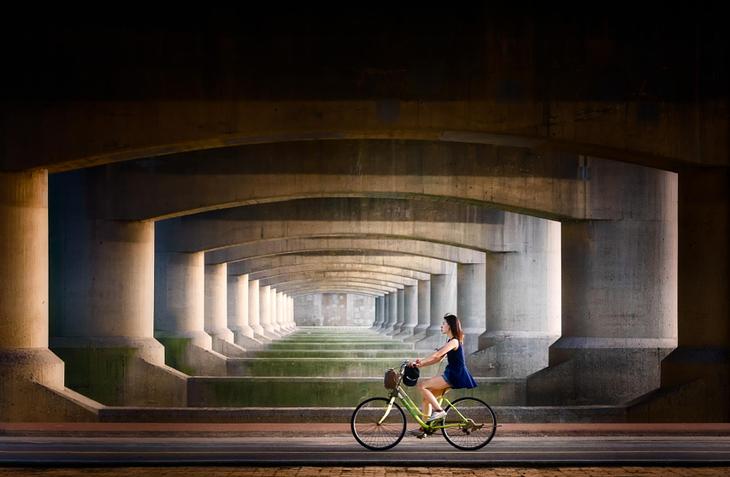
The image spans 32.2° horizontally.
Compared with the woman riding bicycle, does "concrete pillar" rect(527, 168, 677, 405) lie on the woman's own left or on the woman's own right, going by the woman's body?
on the woman's own right

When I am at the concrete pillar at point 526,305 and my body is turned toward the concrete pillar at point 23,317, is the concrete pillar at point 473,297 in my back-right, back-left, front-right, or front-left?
back-right

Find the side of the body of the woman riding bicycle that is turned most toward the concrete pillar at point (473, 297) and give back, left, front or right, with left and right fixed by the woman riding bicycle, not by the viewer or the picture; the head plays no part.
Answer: right

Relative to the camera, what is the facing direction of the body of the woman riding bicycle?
to the viewer's left

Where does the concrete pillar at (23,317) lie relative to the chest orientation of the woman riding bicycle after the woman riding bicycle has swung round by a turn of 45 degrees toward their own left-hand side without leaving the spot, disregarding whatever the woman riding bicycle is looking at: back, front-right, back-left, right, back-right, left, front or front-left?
right

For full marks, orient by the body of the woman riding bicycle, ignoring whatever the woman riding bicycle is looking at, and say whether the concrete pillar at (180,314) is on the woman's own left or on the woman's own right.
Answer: on the woman's own right

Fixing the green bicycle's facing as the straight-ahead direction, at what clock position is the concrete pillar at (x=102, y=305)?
The concrete pillar is roughly at 2 o'clock from the green bicycle.

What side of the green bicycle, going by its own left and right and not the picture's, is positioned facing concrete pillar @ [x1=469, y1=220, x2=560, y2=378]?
right

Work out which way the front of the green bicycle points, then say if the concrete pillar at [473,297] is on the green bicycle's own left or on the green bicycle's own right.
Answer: on the green bicycle's own right

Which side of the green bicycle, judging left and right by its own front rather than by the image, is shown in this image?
left

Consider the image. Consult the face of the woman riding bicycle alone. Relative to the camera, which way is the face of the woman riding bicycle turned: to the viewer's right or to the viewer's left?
to the viewer's left

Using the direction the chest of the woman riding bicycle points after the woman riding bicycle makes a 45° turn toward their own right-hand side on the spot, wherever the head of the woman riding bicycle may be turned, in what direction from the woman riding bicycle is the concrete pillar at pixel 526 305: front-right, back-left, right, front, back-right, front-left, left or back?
front-right
